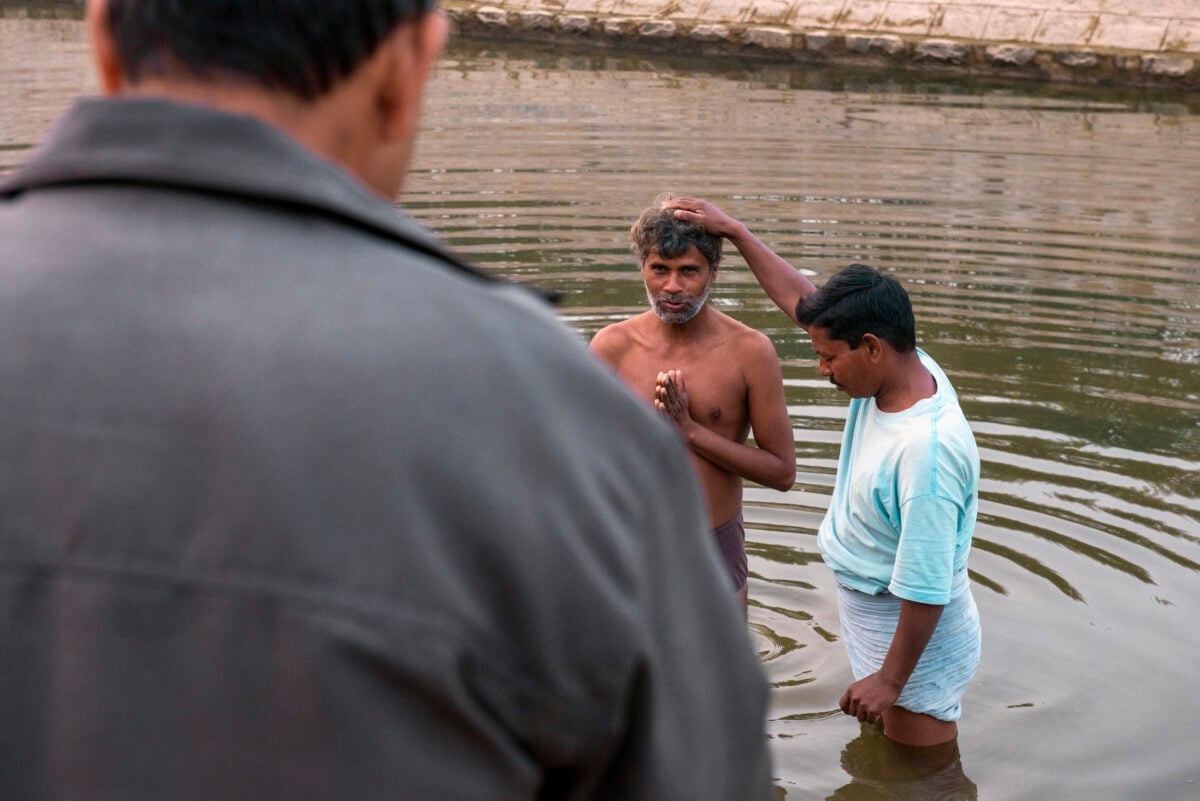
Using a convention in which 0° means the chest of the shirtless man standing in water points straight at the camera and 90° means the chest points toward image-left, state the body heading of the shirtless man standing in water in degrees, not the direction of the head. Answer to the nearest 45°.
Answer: approximately 0°

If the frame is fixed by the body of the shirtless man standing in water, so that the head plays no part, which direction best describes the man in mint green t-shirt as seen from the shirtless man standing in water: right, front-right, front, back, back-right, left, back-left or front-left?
front-left
